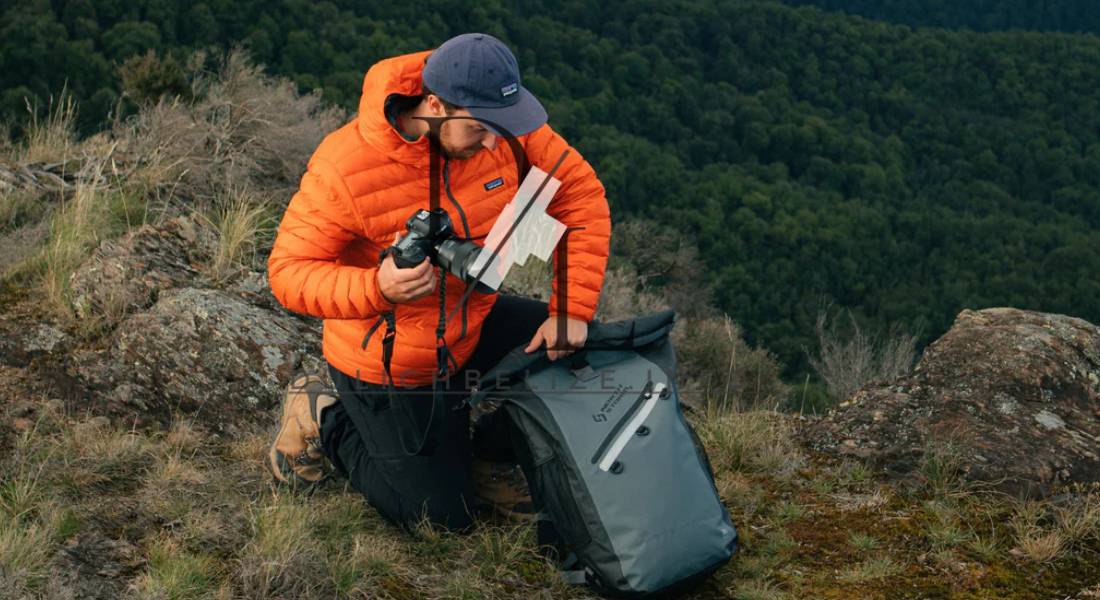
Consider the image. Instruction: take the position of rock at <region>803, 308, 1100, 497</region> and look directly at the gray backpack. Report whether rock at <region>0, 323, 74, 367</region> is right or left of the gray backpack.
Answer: right

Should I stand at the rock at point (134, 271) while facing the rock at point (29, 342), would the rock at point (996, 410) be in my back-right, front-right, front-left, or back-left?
back-left

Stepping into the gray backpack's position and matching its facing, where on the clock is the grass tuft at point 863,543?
The grass tuft is roughly at 10 o'clock from the gray backpack.

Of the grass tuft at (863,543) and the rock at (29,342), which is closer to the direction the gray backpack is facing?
the grass tuft

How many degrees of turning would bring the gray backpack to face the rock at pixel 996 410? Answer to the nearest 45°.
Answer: approximately 90° to its left

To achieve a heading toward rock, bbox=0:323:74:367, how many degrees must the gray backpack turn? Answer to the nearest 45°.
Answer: approximately 135° to its right

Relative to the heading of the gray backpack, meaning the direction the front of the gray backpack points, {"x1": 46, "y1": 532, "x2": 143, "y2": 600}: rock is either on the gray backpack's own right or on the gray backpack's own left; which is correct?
on the gray backpack's own right

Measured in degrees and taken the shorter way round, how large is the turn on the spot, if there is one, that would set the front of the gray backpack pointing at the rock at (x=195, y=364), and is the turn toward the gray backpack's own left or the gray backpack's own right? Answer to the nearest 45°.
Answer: approximately 180°

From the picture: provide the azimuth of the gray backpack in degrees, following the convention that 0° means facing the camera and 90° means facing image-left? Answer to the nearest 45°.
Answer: approximately 315°
